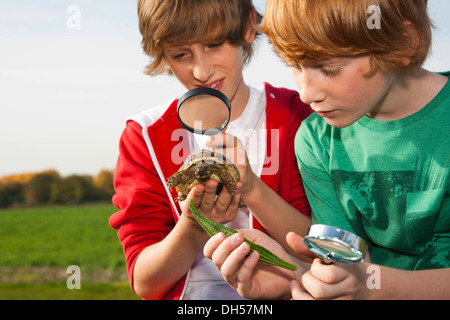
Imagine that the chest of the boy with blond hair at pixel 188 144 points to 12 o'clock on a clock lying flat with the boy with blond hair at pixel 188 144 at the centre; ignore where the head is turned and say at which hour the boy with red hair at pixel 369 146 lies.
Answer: the boy with red hair at pixel 369 146 is roughly at 10 o'clock from the boy with blond hair at pixel 188 144.

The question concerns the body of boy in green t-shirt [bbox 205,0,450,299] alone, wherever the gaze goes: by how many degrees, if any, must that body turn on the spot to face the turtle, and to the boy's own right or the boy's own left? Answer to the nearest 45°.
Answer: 0° — they already face it

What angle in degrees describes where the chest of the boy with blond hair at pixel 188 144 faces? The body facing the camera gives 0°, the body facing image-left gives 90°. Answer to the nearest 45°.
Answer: approximately 0°
